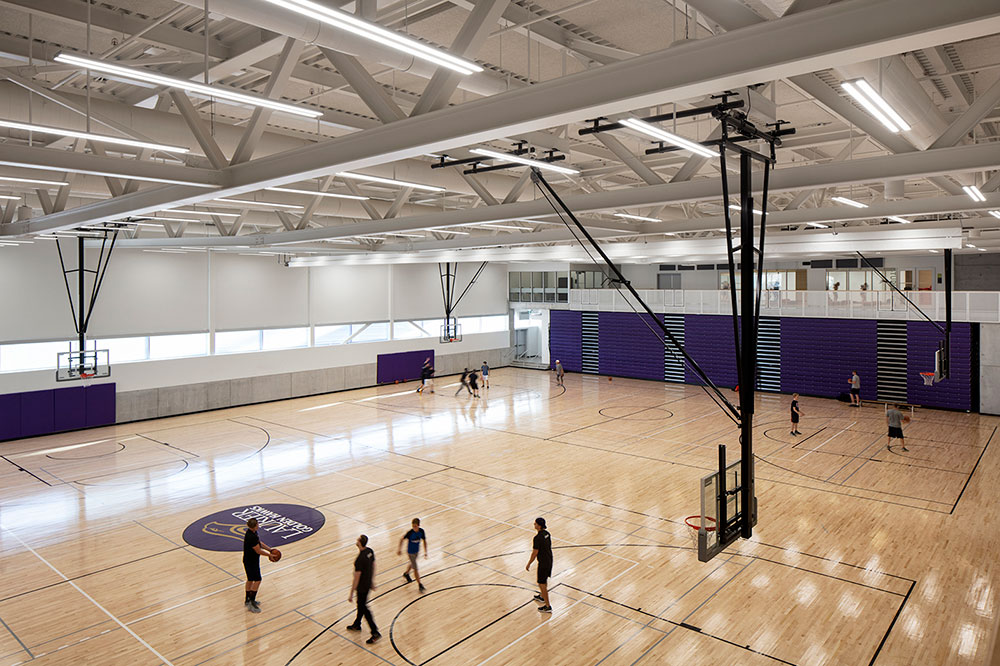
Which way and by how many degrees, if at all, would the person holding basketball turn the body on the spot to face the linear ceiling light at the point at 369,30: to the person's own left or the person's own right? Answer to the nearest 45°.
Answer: approximately 90° to the person's own right

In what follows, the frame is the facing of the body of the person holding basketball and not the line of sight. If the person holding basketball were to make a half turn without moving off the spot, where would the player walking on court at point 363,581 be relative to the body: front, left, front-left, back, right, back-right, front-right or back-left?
back-left

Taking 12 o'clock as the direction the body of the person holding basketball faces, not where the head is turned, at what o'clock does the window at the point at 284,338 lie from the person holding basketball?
The window is roughly at 9 o'clock from the person holding basketball.

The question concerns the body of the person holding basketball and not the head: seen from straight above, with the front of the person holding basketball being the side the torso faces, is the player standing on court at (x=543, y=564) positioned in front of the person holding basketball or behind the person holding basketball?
in front

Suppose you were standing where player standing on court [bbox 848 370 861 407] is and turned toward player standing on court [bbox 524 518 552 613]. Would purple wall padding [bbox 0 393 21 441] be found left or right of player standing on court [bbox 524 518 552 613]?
right

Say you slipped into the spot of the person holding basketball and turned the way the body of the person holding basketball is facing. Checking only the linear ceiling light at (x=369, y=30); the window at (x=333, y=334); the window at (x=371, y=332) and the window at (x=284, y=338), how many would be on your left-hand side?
3

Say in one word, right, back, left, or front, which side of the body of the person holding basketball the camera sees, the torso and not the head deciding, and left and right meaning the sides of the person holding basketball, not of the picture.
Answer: right
